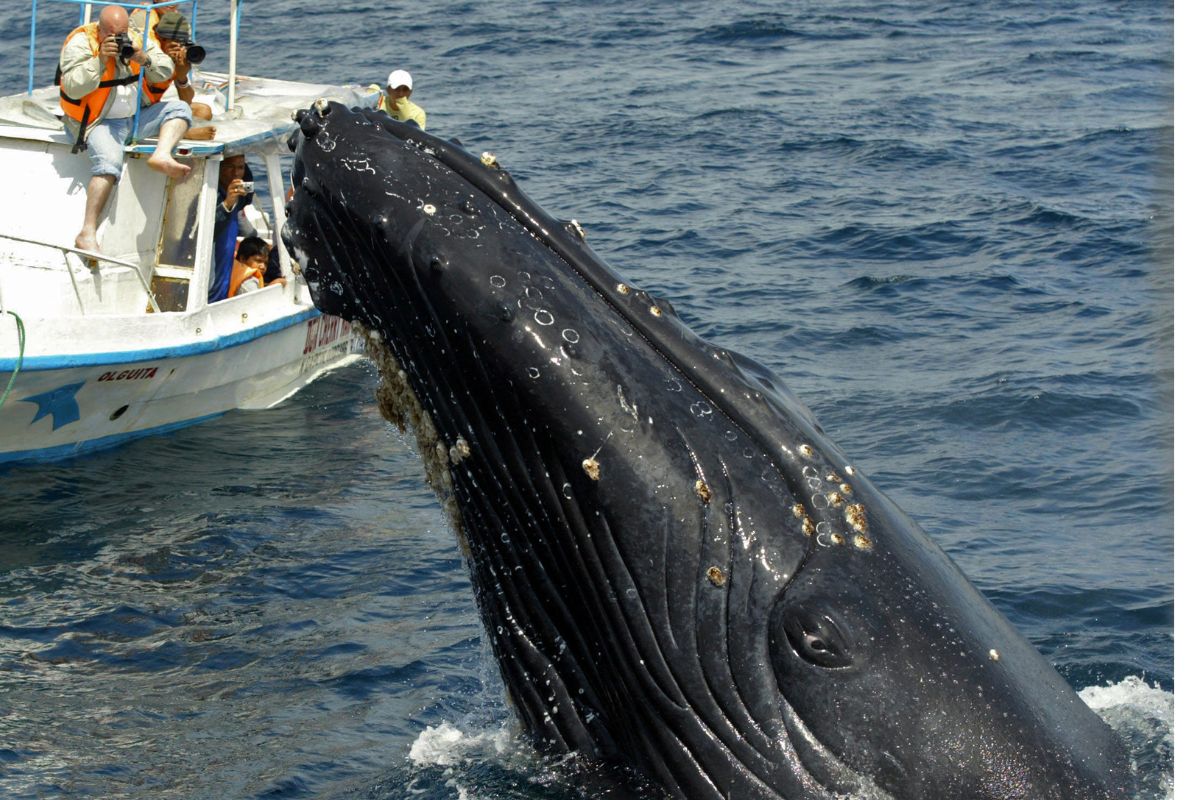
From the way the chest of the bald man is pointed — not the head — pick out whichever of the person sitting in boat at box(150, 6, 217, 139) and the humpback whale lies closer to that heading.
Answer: the humpback whale

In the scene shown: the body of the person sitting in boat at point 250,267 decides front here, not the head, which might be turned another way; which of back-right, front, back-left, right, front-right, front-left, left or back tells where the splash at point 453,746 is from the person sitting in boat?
front-right

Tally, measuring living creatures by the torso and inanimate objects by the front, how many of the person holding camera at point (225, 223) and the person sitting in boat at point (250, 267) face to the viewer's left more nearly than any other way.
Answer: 0

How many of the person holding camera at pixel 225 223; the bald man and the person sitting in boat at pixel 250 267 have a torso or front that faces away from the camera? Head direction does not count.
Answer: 0

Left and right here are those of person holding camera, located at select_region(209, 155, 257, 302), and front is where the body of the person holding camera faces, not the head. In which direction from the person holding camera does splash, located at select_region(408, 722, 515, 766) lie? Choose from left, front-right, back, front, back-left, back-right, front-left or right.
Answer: front-right

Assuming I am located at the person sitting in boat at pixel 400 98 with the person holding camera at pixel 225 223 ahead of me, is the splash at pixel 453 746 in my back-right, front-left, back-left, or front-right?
front-left

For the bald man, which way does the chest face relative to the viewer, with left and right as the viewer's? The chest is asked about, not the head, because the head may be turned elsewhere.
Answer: facing the viewer and to the right of the viewer

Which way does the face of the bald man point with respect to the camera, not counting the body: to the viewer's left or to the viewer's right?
to the viewer's right

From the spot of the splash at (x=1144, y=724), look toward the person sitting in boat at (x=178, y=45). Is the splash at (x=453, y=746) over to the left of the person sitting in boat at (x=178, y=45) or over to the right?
left
